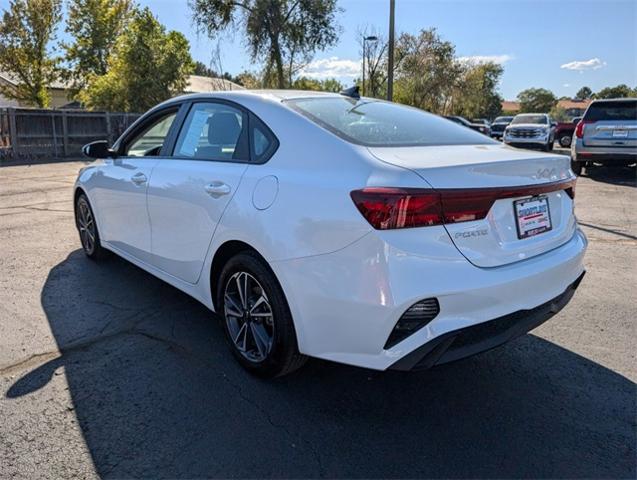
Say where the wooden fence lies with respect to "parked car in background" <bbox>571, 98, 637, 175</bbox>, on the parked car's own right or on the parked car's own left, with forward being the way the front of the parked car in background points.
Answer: on the parked car's own left

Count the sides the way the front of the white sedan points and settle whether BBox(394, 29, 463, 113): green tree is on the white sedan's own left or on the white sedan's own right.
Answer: on the white sedan's own right

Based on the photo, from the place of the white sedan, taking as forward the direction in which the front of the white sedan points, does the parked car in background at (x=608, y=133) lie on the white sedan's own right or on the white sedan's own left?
on the white sedan's own right

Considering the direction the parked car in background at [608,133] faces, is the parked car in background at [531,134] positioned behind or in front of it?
in front

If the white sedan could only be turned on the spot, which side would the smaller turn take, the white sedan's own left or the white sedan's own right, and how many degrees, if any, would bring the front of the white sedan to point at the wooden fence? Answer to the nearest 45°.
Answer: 0° — it already faces it

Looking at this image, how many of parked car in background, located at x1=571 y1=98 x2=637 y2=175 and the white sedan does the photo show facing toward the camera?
0

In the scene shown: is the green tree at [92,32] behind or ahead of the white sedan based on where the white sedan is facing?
ahead

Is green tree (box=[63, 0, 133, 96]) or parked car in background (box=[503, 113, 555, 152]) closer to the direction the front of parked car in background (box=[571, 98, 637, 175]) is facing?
the parked car in background

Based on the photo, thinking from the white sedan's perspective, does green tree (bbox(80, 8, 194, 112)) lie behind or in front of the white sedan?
in front

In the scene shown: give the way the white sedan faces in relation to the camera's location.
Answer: facing away from the viewer and to the left of the viewer

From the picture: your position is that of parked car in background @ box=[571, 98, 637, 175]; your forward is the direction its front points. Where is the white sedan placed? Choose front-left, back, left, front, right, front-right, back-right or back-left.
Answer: back

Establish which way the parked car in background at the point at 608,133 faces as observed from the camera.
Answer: facing away from the viewer
